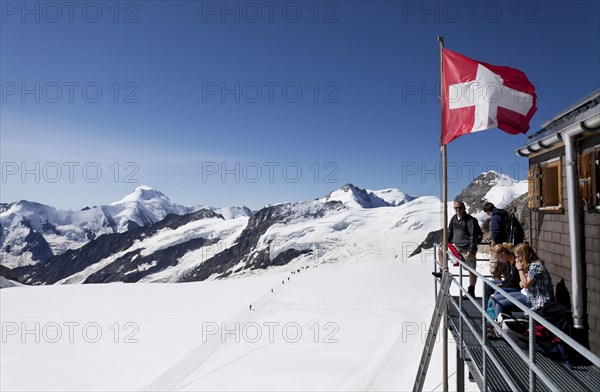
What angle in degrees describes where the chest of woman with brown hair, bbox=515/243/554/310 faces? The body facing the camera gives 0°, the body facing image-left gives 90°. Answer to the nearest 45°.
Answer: approximately 90°

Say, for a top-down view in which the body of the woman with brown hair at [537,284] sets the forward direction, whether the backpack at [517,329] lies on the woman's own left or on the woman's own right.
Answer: on the woman's own left

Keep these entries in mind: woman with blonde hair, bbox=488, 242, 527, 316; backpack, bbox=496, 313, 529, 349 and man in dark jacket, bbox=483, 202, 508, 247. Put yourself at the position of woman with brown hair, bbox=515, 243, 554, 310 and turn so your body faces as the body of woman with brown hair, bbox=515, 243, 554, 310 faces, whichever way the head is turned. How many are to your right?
2

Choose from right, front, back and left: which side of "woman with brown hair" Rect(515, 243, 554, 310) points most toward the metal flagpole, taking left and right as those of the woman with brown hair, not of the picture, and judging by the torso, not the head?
front

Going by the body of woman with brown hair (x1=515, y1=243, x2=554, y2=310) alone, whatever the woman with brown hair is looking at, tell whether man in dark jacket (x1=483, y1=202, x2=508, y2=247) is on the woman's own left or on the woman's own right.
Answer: on the woman's own right

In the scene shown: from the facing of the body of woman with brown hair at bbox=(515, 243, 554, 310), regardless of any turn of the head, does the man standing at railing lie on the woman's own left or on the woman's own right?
on the woman's own right

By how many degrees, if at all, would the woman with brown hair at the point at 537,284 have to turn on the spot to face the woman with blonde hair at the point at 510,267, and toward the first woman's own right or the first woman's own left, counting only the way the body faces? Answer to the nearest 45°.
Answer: approximately 90° to the first woman's own right
